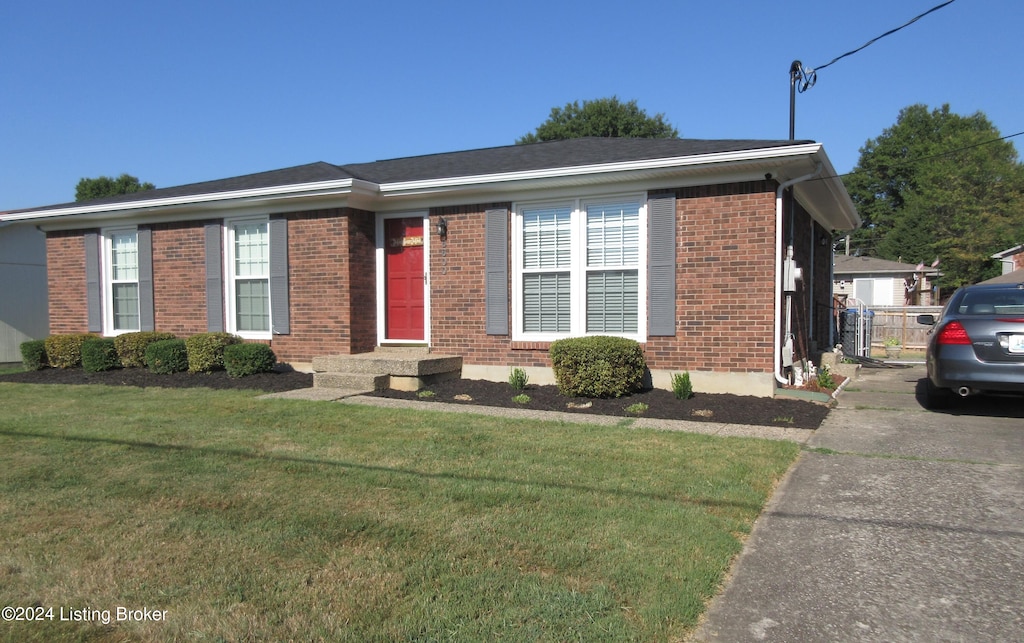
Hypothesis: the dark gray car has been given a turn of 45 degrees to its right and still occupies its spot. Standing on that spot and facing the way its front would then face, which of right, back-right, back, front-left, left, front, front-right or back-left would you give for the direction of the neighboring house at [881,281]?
front-left

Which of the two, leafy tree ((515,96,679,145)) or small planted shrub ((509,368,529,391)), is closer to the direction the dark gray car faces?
the leafy tree

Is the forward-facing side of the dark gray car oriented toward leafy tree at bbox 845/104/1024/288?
yes

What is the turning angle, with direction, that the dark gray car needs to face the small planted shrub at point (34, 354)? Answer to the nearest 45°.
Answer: approximately 90° to its left

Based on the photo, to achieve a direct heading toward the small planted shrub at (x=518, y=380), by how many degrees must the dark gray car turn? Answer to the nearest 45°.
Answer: approximately 90° to its left

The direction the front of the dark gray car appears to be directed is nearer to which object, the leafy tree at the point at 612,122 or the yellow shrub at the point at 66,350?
the leafy tree

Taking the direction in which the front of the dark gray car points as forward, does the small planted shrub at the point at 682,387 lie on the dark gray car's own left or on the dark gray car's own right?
on the dark gray car's own left

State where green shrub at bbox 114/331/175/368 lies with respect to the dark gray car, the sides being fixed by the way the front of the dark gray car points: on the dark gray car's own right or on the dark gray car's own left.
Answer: on the dark gray car's own left

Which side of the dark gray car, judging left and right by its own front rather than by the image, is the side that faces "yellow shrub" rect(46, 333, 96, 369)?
left

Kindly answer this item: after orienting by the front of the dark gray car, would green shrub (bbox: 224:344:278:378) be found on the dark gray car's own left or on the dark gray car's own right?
on the dark gray car's own left

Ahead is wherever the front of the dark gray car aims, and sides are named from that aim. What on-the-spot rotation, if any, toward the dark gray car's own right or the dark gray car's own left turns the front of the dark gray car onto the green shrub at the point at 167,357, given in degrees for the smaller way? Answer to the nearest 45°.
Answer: approximately 90° to the dark gray car's own left

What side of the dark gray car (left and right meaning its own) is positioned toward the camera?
back

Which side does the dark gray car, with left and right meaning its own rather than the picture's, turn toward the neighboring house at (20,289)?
left

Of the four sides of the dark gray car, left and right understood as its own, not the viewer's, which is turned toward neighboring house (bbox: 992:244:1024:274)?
front

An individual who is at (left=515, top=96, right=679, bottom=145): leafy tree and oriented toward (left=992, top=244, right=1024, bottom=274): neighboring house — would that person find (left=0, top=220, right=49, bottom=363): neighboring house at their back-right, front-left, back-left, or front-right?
back-right

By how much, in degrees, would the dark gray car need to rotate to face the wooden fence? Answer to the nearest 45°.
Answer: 0° — it already faces it

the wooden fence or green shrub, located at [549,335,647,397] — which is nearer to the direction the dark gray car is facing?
the wooden fence

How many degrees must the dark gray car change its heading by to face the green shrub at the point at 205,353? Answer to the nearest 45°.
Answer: approximately 90° to its left
